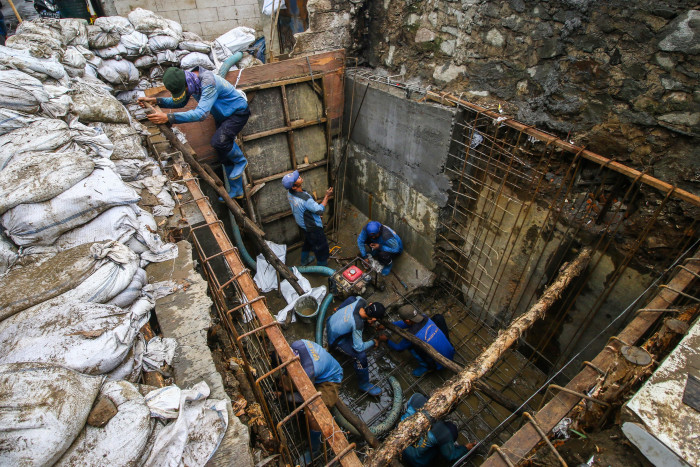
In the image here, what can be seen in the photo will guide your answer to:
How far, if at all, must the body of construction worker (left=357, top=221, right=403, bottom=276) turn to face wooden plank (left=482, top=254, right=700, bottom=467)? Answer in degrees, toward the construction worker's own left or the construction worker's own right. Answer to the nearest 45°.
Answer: approximately 45° to the construction worker's own left

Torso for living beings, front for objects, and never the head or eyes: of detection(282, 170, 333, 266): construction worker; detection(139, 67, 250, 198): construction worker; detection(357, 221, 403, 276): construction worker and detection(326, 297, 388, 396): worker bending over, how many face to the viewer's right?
2

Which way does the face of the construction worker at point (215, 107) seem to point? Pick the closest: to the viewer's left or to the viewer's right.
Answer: to the viewer's left

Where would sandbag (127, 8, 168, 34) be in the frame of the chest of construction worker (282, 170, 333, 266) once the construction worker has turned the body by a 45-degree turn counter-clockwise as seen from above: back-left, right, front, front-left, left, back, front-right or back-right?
left

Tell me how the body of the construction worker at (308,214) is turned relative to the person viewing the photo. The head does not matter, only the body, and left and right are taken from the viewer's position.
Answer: facing to the right of the viewer

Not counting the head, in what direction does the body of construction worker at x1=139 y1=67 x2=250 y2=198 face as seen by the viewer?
to the viewer's left

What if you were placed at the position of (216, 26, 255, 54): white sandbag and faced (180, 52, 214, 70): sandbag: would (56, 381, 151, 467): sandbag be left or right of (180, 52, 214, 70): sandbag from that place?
left

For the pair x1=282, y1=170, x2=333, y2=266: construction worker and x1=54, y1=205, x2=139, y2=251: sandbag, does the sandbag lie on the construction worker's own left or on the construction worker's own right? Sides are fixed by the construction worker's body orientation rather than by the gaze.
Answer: on the construction worker's own right

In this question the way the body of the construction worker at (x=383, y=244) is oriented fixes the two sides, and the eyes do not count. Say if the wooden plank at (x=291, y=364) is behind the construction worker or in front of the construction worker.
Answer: in front

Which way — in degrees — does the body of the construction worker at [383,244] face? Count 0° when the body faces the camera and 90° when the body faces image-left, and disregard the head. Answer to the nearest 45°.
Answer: approximately 45°

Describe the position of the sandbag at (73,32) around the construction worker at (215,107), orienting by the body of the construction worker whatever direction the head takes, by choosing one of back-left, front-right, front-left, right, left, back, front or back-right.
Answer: front-right

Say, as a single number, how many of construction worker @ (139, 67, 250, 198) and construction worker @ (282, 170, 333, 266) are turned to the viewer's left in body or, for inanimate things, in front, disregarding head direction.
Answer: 1
